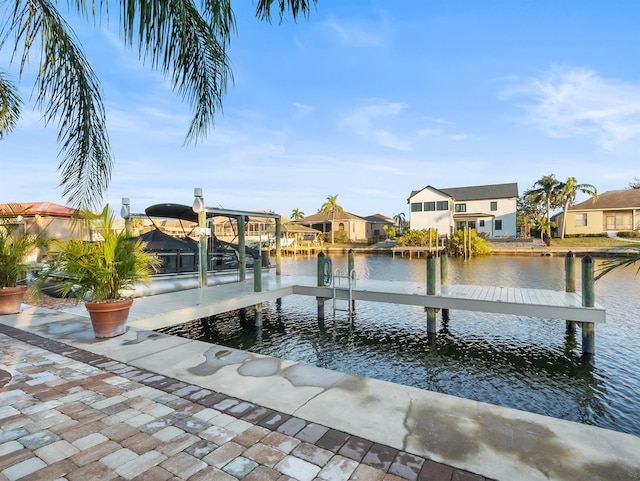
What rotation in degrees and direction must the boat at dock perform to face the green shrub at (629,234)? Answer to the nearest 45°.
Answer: approximately 135° to its left

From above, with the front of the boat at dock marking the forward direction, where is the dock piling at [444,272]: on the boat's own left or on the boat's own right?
on the boat's own left

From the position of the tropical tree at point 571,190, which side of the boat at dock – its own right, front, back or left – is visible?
back

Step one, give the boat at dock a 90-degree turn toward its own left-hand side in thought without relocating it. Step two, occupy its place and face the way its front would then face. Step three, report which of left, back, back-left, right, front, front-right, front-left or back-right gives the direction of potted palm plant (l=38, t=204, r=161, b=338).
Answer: front-right

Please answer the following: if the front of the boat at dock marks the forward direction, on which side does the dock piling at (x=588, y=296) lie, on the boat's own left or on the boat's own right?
on the boat's own left

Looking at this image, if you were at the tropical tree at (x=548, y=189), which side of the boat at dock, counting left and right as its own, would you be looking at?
back

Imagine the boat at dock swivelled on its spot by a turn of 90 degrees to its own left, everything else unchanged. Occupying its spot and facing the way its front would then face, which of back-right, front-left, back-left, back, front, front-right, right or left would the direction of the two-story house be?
left

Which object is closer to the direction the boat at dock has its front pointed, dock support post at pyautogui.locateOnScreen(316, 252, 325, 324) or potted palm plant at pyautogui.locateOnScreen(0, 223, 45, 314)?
the potted palm plant

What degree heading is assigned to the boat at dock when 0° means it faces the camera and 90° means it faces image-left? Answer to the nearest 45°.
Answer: approximately 45°

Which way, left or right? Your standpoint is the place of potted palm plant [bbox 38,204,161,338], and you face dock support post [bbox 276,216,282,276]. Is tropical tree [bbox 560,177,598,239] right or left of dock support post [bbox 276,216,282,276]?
right

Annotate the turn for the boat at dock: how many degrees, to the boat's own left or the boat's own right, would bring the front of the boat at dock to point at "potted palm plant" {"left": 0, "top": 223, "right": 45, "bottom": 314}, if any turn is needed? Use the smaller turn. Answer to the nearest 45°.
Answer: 0° — it already faces it

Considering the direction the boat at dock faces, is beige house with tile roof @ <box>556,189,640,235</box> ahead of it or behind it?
behind

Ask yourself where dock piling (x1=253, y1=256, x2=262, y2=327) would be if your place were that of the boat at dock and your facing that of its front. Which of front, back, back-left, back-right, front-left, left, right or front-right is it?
left
